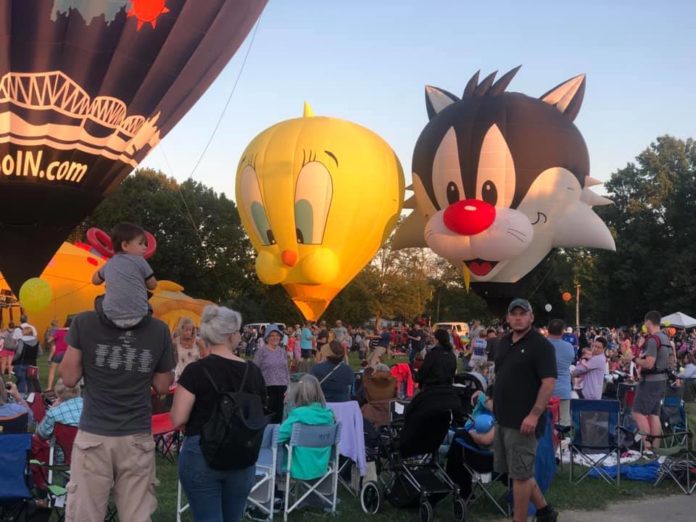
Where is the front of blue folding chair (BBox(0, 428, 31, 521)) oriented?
away from the camera

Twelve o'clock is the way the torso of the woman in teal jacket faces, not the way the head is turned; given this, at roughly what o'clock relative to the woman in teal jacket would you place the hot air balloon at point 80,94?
The hot air balloon is roughly at 11 o'clock from the woman in teal jacket.

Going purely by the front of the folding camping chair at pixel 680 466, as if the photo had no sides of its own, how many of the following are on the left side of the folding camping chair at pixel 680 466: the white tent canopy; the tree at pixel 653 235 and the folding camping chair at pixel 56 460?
1

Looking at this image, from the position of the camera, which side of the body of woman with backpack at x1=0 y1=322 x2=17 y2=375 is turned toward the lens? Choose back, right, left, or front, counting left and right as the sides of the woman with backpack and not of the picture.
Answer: back

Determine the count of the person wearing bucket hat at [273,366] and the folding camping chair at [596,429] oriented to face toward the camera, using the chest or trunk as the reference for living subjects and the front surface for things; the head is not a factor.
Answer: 1

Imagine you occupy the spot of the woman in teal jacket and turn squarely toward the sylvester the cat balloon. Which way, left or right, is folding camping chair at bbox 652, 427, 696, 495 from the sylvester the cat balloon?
right

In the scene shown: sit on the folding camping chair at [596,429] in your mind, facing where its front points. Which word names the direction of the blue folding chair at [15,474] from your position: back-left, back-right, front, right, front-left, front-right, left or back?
back-left

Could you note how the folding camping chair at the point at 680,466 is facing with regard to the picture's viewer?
facing away from the viewer and to the left of the viewer

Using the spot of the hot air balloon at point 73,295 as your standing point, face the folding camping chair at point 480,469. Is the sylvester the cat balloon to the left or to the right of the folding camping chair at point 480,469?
left

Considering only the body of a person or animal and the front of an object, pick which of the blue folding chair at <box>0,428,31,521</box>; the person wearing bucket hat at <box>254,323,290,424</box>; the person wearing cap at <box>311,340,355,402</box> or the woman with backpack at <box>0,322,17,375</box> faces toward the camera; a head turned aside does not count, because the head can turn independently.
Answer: the person wearing bucket hat at <box>254,323,290,424</box>

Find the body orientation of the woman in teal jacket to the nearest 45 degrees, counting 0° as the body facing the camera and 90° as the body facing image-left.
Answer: approximately 180°

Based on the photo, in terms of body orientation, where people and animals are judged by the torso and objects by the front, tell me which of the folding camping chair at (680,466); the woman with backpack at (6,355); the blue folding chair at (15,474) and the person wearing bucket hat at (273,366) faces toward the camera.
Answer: the person wearing bucket hat

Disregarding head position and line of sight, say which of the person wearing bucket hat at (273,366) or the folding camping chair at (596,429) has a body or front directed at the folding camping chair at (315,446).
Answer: the person wearing bucket hat

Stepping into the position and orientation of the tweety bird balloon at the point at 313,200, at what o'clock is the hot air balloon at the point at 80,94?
The hot air balloon is roughly at 12 o'clock from the tweety bird balloon.
